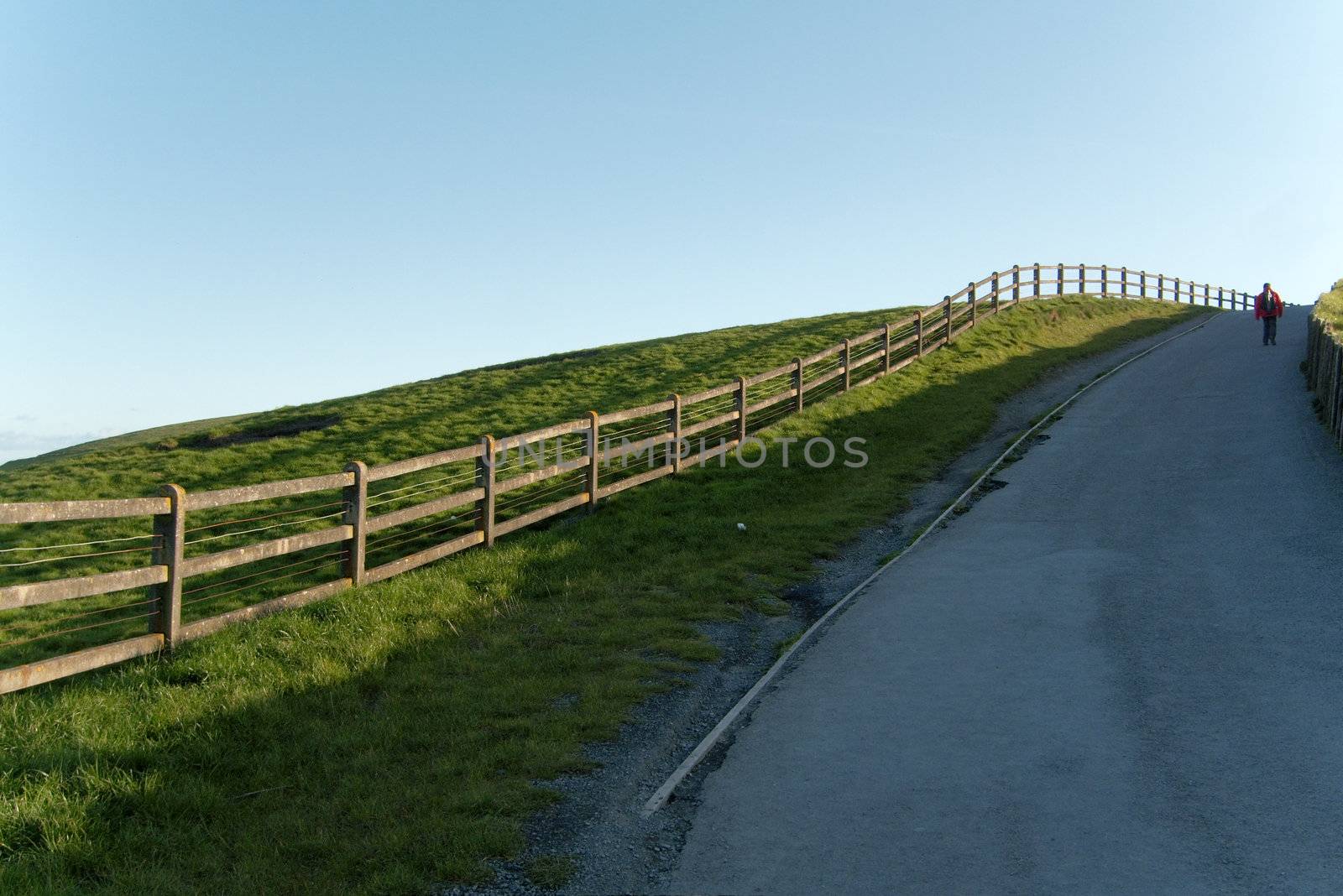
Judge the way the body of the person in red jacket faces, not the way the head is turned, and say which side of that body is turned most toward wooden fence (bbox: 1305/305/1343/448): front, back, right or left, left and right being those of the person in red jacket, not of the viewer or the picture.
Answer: front

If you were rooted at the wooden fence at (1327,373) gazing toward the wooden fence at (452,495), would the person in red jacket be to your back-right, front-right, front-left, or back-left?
back-right

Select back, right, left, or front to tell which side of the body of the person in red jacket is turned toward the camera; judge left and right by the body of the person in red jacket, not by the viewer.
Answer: front

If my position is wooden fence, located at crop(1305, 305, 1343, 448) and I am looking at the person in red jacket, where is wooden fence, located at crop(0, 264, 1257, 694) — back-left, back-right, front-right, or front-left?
back-left

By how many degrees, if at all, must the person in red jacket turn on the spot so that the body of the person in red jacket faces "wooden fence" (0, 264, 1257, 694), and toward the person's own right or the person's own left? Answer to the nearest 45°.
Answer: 0° — they already face it
